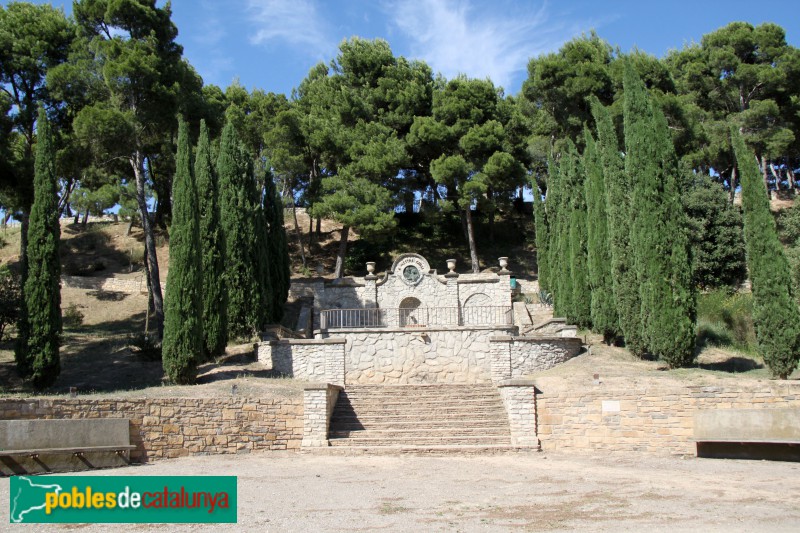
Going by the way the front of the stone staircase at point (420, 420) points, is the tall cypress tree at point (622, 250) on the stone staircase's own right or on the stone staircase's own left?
on the stone staircase's own left

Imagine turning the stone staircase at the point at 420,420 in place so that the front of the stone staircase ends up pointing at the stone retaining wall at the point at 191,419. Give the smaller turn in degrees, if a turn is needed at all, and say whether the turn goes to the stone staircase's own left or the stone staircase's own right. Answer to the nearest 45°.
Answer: approximately 45° to the stone staircase's own right

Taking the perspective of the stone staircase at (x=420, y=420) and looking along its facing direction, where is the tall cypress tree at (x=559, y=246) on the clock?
The tall cypress tree is roughly at 7 o'clock from the stone staircase.

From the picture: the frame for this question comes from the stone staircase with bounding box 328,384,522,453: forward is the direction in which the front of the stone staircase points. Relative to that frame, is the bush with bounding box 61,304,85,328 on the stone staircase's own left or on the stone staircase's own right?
on the stone staircase's own right

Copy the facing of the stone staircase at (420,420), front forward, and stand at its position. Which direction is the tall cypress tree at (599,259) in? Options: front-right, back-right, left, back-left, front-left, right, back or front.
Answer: back-left

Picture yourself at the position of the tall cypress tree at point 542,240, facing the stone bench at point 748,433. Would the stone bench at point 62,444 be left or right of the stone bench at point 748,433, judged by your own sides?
right

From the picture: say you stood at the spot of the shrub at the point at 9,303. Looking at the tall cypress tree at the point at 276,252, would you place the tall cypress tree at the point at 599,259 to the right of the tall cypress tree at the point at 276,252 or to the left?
right

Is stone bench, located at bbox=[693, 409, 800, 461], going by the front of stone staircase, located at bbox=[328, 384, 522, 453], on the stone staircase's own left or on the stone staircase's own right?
on the stone staircase's own left

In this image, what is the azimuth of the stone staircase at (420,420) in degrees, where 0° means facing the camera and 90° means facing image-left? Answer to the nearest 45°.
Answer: approximately 0°

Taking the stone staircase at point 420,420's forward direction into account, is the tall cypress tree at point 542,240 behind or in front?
behind

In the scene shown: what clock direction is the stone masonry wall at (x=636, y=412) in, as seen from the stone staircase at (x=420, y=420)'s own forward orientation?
The stone masonry wall is roughly at 10 o'clock from the stone staircase.

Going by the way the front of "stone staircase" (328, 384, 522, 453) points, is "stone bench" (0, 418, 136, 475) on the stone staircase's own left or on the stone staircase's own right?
on the stone staircase's own right

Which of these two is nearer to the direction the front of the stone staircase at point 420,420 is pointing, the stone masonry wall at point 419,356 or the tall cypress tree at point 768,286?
the tall cypress tree
